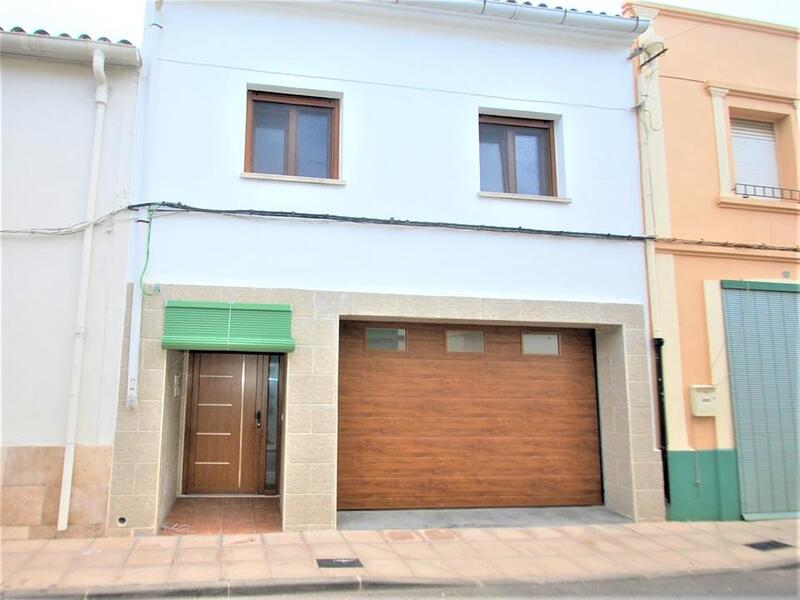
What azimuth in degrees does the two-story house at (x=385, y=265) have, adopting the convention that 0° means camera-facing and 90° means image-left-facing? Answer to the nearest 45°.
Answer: approximately 0°

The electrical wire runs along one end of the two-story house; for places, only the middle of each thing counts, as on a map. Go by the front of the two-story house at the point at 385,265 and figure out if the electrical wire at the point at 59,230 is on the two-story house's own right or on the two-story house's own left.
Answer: on the two-story house's own right

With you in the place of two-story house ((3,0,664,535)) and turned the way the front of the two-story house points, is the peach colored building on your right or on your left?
on your left
